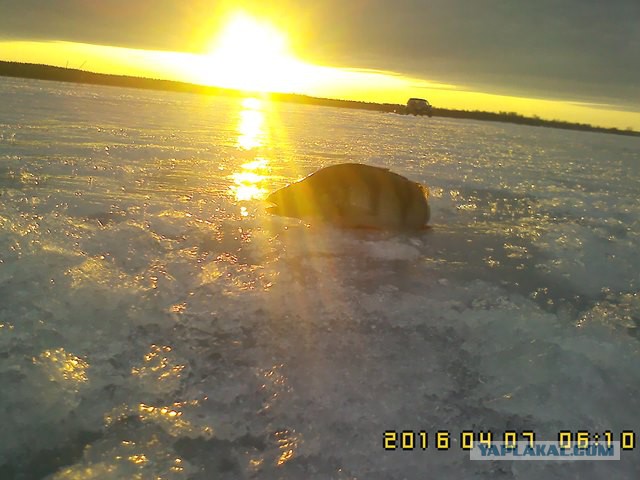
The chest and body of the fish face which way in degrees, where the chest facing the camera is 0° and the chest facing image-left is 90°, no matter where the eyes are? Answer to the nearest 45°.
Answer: approximately 90°
